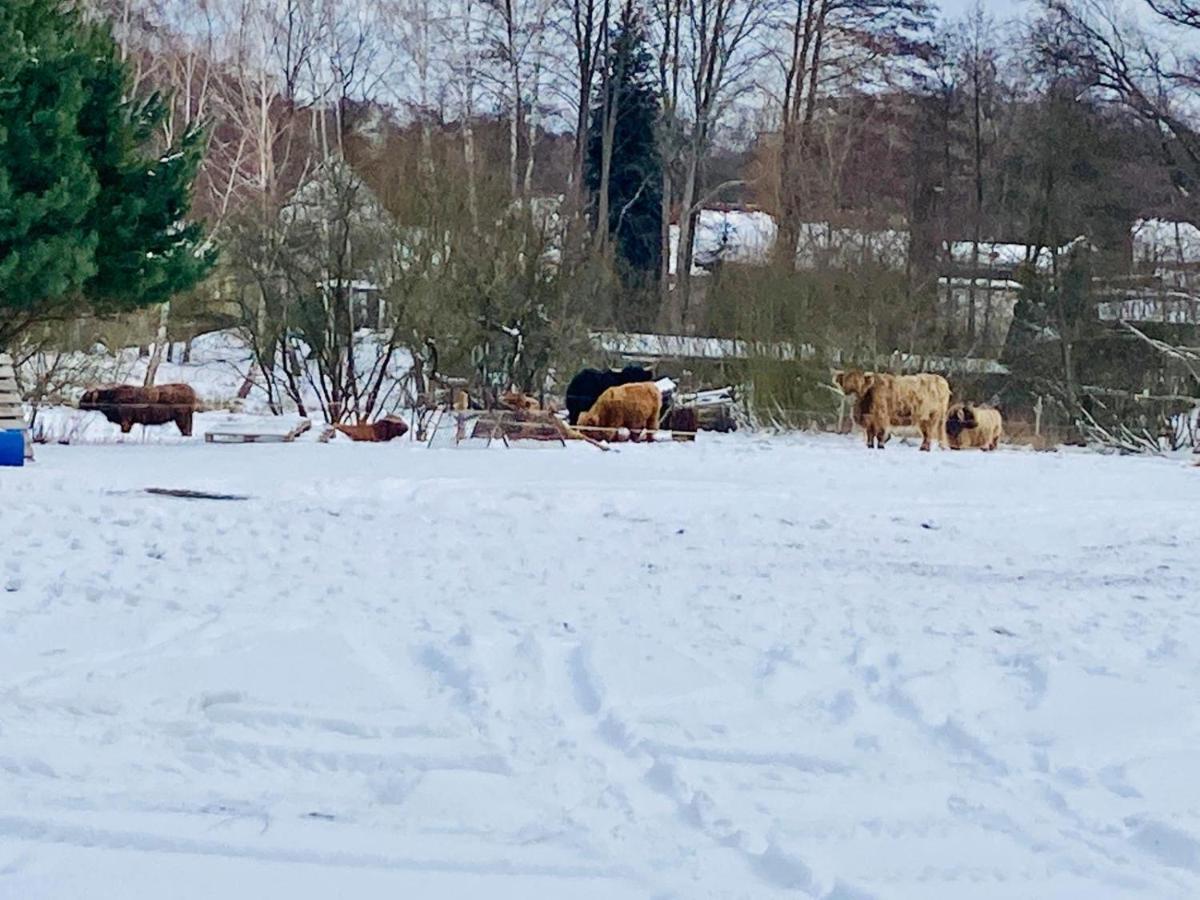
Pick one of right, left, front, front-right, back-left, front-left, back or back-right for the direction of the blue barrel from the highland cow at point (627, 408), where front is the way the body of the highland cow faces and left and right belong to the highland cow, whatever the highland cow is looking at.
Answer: front-left

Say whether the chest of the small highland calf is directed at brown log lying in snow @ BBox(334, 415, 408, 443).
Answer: yes

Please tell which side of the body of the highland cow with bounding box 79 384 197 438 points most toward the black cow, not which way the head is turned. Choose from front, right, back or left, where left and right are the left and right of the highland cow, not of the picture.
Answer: back

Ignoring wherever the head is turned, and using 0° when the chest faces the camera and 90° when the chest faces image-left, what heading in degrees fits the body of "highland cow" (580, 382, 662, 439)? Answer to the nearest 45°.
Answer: approximately 90°

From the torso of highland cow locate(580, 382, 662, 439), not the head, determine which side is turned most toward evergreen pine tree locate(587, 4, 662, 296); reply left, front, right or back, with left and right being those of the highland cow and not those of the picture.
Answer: right

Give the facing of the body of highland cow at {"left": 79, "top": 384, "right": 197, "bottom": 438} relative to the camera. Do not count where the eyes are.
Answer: to the viewer's left

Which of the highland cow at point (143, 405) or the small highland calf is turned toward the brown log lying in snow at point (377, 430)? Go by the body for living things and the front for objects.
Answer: the small highland calf

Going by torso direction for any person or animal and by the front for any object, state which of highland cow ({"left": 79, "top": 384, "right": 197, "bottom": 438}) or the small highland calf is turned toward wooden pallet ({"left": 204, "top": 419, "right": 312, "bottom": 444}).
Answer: the small highland calf

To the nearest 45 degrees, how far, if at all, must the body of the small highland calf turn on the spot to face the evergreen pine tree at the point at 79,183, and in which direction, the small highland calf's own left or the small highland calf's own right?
0° — it already faces it

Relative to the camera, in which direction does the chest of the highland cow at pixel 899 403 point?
to the viewer's left

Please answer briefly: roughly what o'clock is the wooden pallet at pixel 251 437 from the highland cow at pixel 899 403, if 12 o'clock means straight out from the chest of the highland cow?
The wooden pallet is roughly at 11 o'clock from the highland cow.
